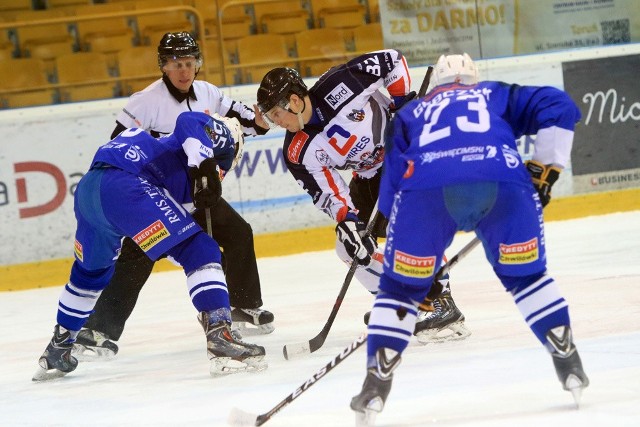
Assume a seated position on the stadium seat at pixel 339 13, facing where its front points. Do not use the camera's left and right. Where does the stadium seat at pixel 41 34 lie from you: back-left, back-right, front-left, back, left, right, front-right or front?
right

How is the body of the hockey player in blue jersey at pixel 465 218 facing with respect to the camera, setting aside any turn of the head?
away from the camera

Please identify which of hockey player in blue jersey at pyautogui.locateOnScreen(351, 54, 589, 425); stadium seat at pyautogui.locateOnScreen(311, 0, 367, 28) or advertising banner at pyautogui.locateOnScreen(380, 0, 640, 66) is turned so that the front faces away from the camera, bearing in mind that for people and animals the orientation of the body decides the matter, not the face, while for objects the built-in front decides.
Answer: the hockey player in blue jersey

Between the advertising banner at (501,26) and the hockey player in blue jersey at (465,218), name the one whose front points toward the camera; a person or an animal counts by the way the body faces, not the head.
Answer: the advertising banner

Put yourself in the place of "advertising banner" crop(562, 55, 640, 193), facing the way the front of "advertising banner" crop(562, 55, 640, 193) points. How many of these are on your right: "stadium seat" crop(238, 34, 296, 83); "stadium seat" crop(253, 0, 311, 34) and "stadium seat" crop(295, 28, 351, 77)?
3

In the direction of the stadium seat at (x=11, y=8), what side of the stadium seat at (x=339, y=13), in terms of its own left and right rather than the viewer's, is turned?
right

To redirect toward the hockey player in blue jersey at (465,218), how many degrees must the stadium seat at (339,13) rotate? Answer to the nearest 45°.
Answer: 0° — it already faces them

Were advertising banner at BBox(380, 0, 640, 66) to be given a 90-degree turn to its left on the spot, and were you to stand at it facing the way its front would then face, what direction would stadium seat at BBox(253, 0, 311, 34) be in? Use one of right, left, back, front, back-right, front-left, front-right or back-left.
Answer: back

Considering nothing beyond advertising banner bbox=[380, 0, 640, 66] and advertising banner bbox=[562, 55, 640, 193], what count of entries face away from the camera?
0

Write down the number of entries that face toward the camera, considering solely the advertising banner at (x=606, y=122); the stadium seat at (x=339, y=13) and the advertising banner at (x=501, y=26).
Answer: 3

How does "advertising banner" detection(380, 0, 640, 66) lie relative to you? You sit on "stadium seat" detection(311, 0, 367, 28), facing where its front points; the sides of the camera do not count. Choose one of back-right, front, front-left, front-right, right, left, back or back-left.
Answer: left

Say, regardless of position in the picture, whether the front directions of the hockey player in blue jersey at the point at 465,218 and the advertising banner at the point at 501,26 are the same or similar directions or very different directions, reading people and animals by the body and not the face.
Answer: very different directions

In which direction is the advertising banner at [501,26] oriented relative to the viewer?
toward the camera

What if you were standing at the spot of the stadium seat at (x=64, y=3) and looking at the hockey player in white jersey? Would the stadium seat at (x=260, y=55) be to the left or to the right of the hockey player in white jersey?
left

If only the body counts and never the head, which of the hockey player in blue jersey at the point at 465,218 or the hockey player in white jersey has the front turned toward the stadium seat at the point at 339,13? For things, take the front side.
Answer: the hockey player in blue jersey

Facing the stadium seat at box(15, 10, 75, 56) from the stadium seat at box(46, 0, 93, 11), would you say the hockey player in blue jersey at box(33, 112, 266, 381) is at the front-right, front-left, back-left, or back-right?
front-left

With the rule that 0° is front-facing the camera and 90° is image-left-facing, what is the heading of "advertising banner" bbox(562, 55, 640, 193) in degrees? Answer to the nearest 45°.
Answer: approximately 0°

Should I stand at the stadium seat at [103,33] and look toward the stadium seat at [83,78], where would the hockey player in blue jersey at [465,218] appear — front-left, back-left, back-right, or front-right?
front-left

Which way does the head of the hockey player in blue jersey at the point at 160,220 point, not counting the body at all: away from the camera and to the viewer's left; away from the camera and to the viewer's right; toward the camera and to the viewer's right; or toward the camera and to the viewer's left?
away from the camera and to the viewer's right
